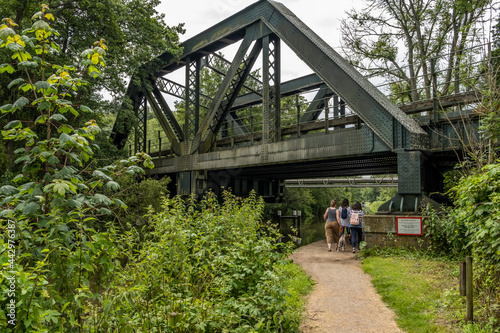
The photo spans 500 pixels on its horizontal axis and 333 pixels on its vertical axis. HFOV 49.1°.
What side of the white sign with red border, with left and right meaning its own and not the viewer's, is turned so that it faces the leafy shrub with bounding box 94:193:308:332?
front

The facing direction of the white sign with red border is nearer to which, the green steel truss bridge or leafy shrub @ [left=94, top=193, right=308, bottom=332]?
the leafy shrub

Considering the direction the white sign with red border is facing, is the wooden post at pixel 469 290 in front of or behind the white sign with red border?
in front

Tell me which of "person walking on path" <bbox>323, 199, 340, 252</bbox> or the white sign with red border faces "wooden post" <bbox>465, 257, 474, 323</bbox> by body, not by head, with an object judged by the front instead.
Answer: the white sign with red border

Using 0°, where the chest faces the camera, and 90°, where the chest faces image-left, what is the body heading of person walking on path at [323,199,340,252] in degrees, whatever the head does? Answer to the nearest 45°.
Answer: approximately 180°

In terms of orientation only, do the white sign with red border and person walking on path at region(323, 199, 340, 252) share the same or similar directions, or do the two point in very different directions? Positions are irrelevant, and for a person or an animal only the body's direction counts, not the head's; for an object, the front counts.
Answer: very different directions

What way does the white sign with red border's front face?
toward the camera

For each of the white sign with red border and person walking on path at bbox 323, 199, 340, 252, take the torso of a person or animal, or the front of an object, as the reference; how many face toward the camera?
1
